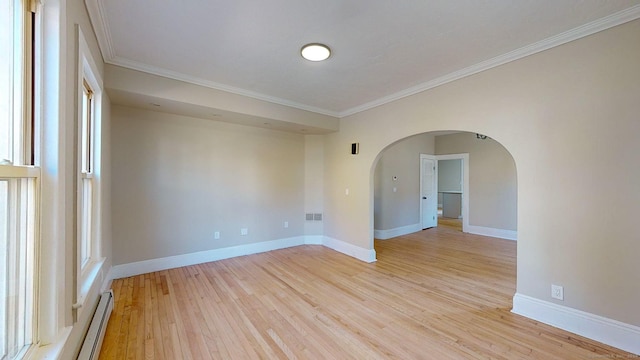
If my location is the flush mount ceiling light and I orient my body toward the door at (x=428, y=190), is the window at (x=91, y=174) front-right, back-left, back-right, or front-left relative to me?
back-left

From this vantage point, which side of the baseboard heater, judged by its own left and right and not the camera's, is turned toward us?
right

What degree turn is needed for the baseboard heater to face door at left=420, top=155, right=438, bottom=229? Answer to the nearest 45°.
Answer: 0° — it already faces it
